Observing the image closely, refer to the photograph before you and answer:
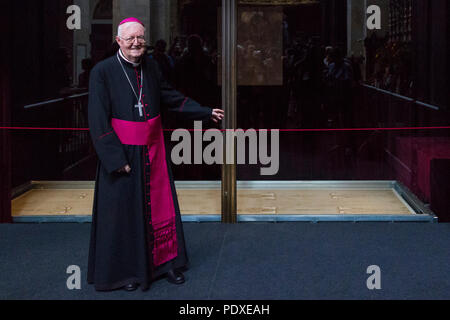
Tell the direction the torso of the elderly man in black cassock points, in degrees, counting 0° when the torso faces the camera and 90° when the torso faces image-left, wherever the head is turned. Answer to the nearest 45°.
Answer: approximately 315°

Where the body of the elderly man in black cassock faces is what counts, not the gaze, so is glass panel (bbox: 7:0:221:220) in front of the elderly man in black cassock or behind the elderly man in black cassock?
behind

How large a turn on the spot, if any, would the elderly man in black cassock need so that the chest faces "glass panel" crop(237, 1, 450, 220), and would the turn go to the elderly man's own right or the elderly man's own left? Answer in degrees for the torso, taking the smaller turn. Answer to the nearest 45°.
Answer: approximately 90° to the elderly man's own left
